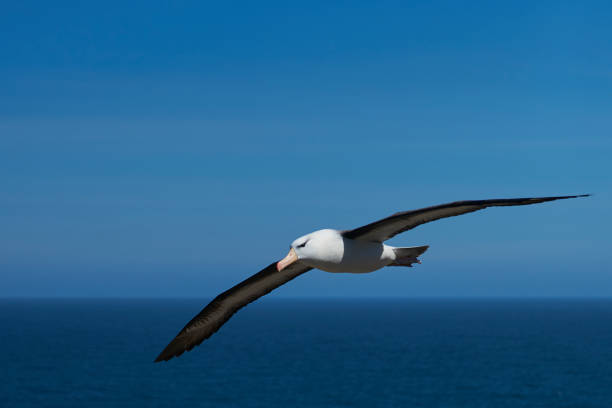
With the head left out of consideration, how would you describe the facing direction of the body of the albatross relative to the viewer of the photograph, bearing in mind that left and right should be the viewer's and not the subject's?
facing the viewer and to the left of the viewer
